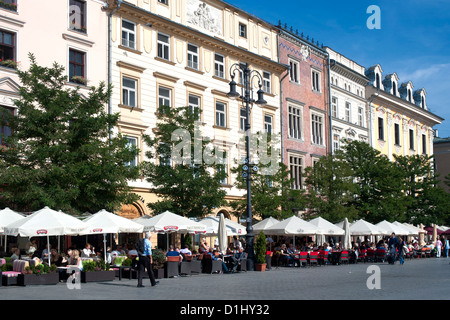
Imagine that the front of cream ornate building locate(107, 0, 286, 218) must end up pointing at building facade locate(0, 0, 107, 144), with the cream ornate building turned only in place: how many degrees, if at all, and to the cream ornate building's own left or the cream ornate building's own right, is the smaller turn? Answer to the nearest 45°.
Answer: approximately 90° to the cream ornate building's own right

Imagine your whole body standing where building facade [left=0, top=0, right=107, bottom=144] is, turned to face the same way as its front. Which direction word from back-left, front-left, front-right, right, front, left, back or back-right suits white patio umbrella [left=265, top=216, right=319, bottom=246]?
front-left

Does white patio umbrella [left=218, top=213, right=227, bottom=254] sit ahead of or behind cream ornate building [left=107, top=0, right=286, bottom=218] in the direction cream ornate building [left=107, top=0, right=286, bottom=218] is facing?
ahead

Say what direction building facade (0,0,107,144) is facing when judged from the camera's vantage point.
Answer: facing the viewer and to the right of the viewer

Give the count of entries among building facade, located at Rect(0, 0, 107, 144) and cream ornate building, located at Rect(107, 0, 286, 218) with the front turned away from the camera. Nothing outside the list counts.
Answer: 0

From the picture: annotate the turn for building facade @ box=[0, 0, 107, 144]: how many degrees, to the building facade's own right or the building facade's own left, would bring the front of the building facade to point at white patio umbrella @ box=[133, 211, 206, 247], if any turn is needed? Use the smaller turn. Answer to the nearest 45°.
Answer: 0° — it already faces it

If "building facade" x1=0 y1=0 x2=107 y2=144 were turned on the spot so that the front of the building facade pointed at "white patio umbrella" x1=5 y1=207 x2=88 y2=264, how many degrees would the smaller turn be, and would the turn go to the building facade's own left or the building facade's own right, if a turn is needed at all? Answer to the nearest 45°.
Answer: approximately 45° to the building facade's own right

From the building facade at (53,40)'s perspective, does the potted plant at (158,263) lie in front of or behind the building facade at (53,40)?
in front

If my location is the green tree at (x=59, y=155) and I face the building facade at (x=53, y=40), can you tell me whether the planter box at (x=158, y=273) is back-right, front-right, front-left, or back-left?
back-right

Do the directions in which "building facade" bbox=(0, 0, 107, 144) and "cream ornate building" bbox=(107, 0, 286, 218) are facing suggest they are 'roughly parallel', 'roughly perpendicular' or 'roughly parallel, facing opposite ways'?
roughly parallel

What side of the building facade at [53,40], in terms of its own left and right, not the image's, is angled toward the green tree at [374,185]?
left
